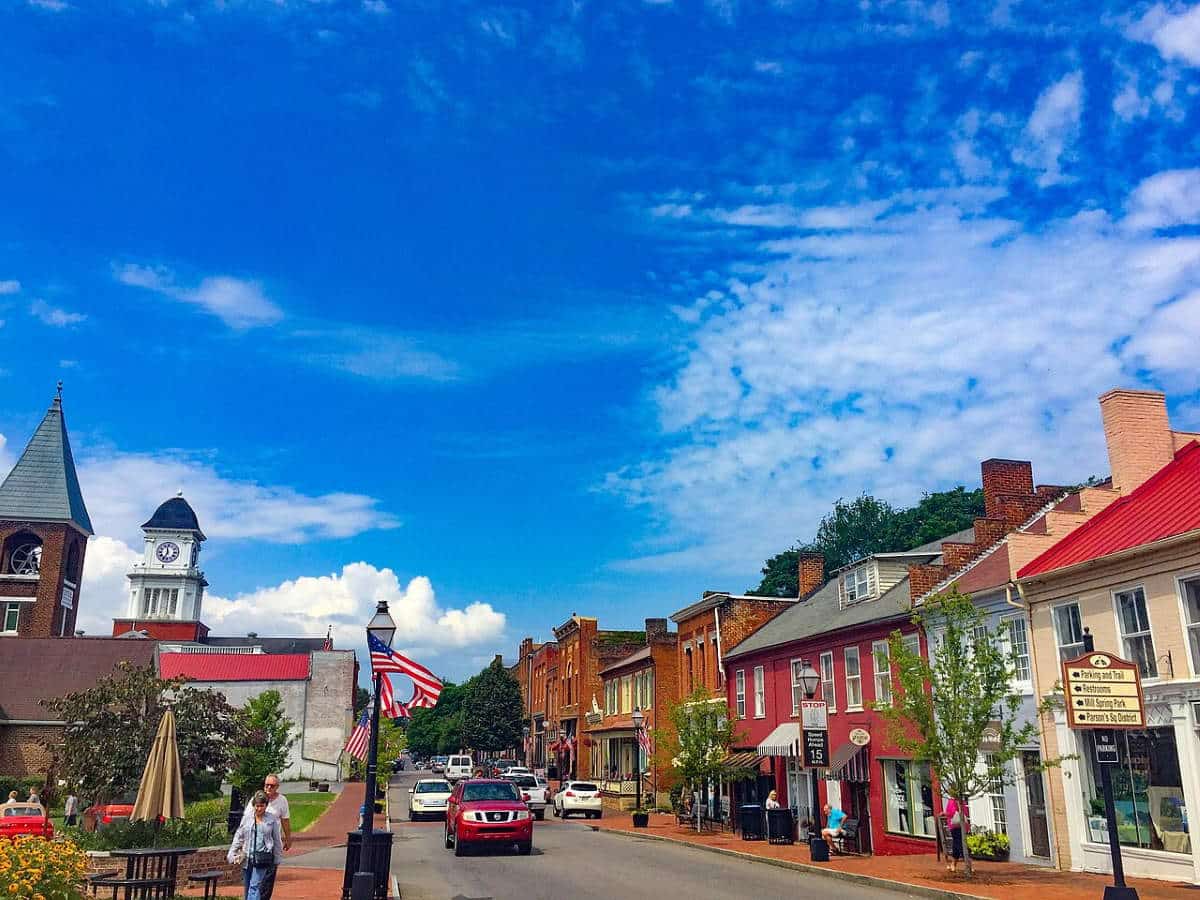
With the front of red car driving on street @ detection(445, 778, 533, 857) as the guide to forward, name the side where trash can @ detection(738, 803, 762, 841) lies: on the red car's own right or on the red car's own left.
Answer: on the red car's own left

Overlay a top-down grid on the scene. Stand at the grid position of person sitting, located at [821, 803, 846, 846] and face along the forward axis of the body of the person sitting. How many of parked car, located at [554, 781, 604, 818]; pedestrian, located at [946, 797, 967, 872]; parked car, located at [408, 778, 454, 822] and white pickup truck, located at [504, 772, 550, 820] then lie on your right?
3

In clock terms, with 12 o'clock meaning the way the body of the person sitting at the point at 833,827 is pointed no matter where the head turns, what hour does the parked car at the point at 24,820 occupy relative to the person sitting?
The parked car is roughly at 1 o'clock from the person sitting.

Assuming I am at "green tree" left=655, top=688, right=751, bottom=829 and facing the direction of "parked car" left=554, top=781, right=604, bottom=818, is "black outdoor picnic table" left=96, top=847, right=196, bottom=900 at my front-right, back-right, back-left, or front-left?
back-left

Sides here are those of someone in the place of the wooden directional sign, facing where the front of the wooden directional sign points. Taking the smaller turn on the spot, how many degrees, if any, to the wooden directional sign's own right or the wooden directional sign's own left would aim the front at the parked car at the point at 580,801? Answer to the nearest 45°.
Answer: approximately 135° to the wooden directional sign's own right

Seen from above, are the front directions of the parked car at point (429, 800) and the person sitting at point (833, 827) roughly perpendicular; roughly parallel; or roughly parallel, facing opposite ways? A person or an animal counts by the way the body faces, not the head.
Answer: roughly perpendicular

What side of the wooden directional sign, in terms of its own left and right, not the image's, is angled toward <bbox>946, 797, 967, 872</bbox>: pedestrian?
back

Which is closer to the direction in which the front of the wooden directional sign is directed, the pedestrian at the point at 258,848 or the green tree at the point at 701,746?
the pedestrian

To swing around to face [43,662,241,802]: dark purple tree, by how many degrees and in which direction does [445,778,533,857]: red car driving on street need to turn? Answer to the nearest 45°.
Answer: approximately 90° to its right

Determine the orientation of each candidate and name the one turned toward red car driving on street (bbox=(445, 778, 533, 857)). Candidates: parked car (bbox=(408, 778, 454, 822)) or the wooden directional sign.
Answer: parked car (bbox=(408, 778, 454, 822))

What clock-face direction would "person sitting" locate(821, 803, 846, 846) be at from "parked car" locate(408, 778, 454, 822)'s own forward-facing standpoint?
The person sitting is roughly at 11 o'clock from the parked car.

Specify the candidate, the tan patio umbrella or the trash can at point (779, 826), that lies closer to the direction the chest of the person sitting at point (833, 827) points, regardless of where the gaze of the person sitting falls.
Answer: the tan patio umbrella
